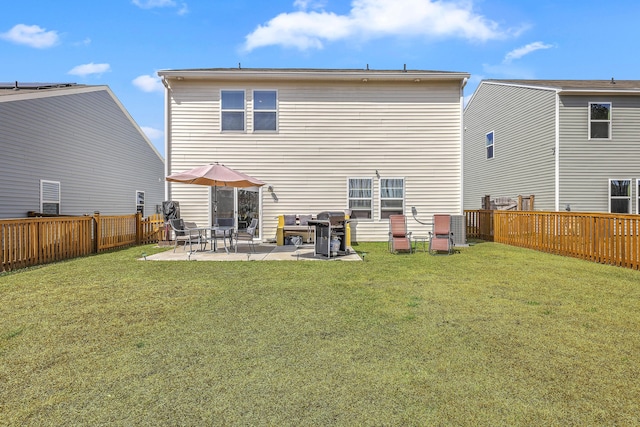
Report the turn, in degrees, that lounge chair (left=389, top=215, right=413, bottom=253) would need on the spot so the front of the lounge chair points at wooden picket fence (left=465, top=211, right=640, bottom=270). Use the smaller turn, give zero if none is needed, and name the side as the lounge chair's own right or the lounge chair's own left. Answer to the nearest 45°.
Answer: approximately 90° to the lounge chair's own left

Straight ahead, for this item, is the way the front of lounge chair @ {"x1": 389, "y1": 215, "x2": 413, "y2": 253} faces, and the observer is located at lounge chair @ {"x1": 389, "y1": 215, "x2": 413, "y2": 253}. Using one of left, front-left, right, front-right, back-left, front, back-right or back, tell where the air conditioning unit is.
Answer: back-left

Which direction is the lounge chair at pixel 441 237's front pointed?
toward the camera

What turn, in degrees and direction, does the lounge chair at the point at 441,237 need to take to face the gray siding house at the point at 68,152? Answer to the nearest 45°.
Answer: approximately 90° to its right

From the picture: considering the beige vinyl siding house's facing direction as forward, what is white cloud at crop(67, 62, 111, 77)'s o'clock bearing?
The white cloud is roughly at 10 o'clock from the beige vinyl siding house.

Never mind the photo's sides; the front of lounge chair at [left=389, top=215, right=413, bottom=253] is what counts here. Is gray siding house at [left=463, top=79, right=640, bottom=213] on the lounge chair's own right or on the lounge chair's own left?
on the lounge chair's own left

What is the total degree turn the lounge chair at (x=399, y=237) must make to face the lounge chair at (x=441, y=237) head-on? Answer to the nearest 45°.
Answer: approximately 90° to its left

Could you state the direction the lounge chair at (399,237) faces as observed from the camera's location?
facing the viewer

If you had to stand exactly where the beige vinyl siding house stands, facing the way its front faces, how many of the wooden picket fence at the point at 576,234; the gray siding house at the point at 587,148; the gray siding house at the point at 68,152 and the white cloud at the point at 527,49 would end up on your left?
1

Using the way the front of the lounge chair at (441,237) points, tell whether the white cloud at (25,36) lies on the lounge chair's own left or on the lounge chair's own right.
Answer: on the lounge chair's own right

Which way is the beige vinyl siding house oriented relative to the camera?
away from the camera
